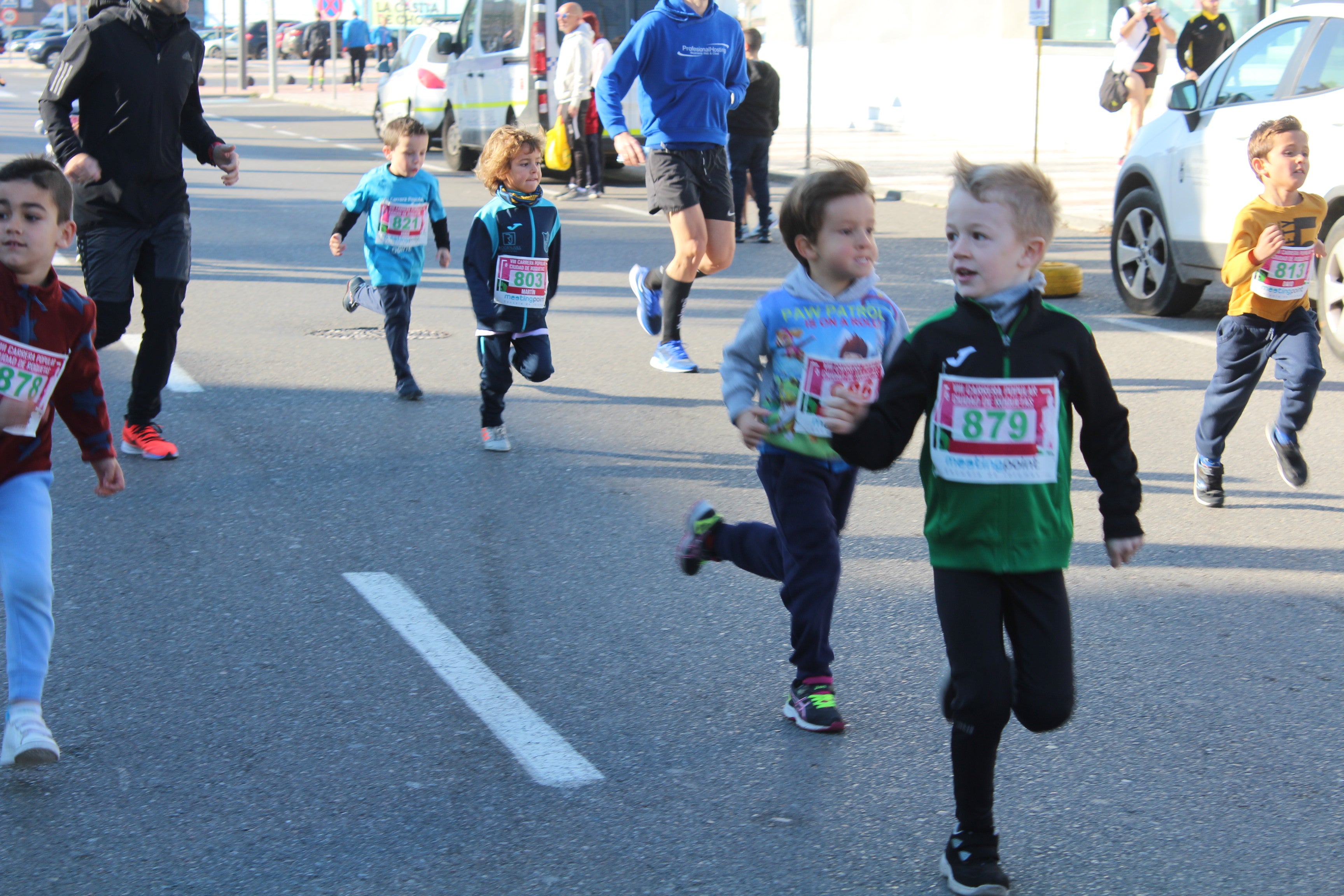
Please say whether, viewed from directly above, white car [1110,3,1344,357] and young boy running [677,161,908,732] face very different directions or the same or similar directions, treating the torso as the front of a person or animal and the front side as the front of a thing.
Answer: very different directions

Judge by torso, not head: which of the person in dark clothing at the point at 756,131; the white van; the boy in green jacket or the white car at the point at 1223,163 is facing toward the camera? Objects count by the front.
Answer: the boy in green jacket

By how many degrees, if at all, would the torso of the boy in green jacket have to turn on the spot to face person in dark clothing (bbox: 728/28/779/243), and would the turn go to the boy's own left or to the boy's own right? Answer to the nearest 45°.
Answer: approximately 180°

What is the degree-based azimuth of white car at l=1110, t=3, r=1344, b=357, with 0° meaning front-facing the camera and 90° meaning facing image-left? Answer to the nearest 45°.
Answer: approximately 135°

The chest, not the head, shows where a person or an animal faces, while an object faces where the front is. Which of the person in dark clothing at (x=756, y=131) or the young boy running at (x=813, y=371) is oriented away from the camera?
the person in dark clothing

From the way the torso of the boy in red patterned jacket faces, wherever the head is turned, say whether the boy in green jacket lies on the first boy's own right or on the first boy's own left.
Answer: on the first boy's own left

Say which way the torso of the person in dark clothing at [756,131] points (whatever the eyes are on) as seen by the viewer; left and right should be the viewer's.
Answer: facing away from the viewer

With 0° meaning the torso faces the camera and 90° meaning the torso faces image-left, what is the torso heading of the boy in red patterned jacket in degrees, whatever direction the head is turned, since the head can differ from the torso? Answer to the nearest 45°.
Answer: approximately 45°

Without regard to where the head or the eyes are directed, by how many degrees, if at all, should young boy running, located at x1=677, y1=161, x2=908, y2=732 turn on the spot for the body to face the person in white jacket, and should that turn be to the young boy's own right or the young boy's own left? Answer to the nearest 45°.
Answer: approximately 135° to the young boy's own left

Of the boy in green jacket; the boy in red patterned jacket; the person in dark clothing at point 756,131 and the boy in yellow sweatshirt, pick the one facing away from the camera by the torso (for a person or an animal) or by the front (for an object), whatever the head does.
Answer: the person in dark clothing

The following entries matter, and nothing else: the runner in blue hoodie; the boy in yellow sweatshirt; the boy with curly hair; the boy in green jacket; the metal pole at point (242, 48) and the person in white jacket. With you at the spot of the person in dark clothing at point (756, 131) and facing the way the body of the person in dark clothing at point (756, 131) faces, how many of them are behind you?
4
